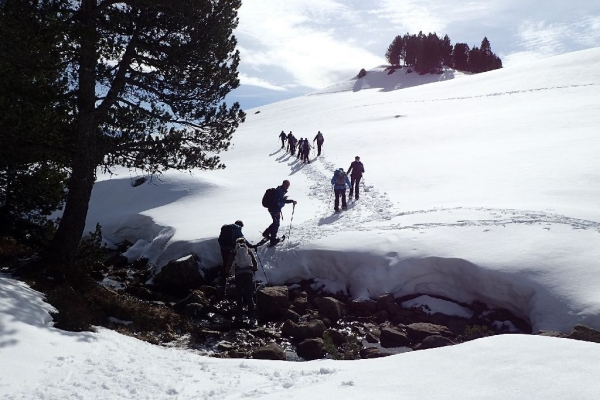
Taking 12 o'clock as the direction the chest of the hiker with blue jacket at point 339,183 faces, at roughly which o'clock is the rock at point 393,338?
The rock is roughly at 6 o'clock from the hiker with blue jacket.

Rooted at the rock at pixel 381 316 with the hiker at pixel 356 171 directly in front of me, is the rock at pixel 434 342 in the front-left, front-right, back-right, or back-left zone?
back-right

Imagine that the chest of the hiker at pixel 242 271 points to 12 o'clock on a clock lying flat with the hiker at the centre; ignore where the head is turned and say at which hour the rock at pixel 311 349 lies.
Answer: The rock is roughly at 5 o'clock from the hiker.

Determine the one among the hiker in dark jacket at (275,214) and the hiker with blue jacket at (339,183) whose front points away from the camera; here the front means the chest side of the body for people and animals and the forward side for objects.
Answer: the hiker with blue jacket

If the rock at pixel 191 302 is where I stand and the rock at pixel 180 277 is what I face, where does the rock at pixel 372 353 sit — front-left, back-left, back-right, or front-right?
back-right

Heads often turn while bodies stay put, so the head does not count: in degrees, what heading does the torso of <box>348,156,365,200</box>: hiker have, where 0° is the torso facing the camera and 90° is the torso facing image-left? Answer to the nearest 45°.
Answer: approximately 180°

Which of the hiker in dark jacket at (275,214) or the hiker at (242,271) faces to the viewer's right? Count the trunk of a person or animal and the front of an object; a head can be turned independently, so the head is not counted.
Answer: the hiker in dark jacket

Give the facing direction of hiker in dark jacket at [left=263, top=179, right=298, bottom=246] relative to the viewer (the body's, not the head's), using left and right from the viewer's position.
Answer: facing to the right of the viewer

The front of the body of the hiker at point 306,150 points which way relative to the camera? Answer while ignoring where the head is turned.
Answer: away from the camera

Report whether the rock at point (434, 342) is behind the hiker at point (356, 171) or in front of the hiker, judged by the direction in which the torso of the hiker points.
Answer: behind

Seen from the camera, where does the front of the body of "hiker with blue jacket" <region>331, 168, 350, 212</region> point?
away from the camera

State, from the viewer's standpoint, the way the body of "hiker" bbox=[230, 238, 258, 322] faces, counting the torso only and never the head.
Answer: away from the camera

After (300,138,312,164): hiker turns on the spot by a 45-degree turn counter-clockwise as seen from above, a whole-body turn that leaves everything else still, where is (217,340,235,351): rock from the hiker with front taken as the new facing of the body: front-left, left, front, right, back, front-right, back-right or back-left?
back-left

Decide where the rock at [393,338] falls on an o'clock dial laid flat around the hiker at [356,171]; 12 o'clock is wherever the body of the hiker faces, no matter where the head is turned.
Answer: The rock is roughly at 6 o'clock from the hiker.
